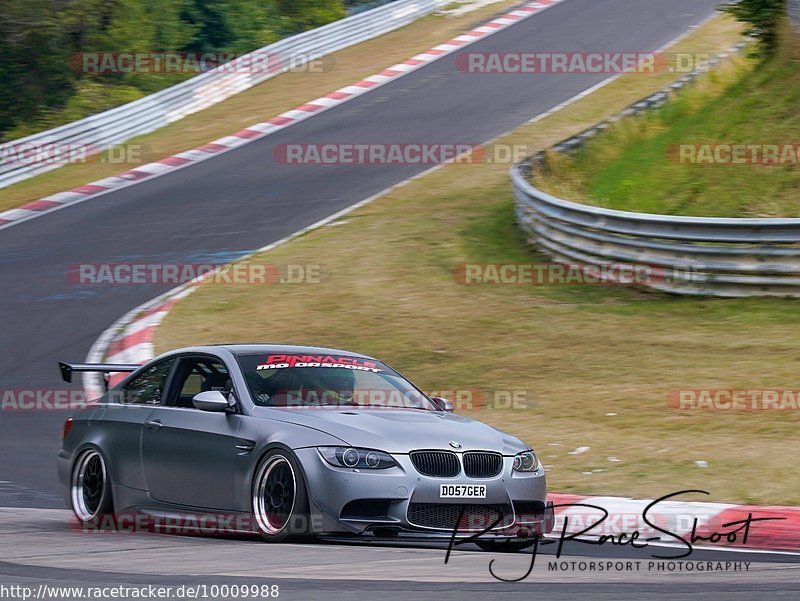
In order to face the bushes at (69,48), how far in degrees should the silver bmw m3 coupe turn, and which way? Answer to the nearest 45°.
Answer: approximately 135° to its left

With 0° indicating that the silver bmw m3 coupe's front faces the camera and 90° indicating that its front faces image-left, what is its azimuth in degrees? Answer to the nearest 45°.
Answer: approximately 315°

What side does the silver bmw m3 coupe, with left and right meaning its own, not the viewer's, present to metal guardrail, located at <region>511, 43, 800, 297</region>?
left

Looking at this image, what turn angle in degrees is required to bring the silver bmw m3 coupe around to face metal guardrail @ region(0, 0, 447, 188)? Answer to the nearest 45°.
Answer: approximately 135° to its left

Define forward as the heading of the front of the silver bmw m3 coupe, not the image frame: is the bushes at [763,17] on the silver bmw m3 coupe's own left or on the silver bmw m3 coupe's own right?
on the silver bmw m3 coupe's own left
